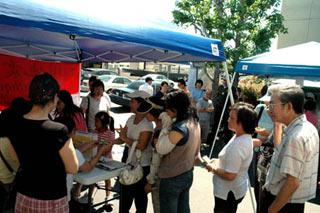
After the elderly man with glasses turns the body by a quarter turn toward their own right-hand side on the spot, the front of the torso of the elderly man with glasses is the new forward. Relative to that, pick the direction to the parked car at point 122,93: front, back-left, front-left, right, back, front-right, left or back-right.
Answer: front-left

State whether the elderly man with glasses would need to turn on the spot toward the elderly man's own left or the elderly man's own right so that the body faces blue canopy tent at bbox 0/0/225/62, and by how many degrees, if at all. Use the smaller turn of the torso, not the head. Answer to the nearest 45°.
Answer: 0° — they already face it

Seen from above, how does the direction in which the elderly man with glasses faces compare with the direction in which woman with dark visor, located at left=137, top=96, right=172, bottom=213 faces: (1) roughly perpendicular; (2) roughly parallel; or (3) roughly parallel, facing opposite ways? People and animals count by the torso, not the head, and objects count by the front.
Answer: roughly parallel

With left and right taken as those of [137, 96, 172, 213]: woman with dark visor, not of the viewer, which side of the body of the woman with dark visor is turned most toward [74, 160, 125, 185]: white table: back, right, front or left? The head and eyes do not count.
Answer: front

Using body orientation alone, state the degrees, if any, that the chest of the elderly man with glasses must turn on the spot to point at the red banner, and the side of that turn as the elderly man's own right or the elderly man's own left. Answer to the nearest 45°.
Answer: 0° — they already face it

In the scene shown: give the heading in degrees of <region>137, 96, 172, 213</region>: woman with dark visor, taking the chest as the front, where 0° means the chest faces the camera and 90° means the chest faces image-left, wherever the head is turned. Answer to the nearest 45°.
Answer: approximately 90°

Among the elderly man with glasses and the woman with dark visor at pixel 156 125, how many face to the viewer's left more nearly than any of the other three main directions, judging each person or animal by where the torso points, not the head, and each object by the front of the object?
2

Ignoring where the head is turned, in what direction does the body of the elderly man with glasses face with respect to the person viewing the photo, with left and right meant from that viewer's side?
facing to the left of the viewer

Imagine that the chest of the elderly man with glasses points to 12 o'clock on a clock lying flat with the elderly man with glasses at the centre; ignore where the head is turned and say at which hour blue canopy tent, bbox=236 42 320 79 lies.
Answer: The blue canopy tent is roughly at 3 o'clock from the elderly man with glasses.

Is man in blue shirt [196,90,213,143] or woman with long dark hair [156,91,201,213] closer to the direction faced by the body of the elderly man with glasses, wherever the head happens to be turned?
the woman with long dark hair

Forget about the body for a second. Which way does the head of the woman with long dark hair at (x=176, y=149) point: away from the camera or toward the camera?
away from the camera

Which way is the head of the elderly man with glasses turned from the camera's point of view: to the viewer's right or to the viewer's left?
to the viewer's left
